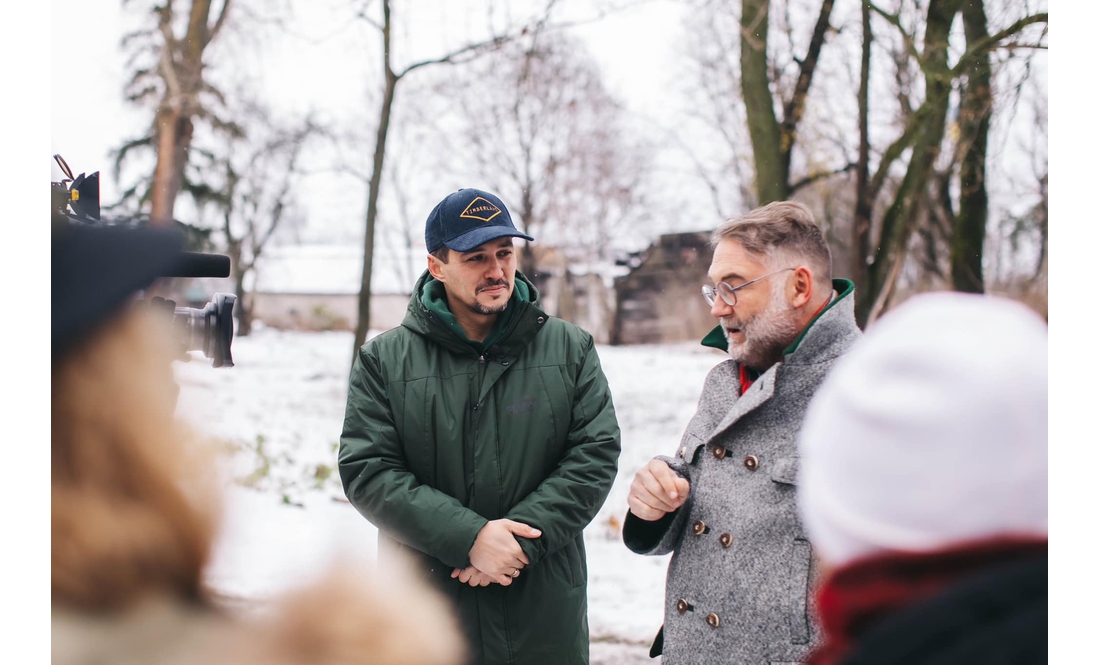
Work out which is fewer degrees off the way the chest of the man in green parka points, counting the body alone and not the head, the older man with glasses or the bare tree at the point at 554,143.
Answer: the older man with glasses

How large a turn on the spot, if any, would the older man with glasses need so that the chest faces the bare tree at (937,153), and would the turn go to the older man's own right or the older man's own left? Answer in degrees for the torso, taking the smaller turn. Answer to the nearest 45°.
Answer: approximately 135° to the older man's own right

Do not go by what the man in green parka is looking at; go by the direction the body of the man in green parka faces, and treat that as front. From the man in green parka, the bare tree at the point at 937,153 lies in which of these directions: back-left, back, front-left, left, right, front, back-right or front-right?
back-left

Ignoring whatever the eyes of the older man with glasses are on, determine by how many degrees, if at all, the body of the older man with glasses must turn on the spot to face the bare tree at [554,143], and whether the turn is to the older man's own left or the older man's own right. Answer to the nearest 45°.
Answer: approximately 135° to the older man's own right

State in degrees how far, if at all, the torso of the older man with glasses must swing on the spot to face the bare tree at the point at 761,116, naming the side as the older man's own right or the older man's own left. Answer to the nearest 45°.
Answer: approximately 135° to the older man's own right

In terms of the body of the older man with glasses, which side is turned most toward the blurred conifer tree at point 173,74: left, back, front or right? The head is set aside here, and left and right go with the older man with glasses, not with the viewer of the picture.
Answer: right

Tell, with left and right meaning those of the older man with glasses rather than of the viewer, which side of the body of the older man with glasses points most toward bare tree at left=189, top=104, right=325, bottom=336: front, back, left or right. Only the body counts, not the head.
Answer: right

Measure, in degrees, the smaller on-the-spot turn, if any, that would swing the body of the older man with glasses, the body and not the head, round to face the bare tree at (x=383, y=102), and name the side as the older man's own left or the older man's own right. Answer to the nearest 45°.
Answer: approximately 90° to the older man's own right

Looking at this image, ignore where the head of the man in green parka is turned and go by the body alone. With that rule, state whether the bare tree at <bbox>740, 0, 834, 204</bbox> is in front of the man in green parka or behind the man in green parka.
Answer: behind
